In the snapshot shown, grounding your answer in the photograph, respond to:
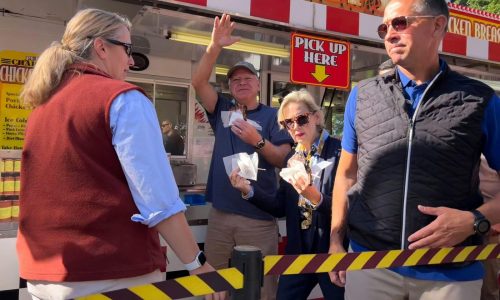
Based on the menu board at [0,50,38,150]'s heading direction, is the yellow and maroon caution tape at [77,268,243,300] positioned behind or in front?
in front

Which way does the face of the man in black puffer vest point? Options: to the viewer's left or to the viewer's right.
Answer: to the viewer's left

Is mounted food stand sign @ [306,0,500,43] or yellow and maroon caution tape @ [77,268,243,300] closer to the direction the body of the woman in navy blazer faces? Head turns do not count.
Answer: the yellow and maroon caution tape

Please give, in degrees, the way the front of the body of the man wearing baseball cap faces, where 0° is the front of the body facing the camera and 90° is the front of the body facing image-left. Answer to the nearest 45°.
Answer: approximately 0°

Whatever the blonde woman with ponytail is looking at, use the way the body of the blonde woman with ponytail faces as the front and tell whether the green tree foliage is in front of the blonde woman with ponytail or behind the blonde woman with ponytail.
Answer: in front

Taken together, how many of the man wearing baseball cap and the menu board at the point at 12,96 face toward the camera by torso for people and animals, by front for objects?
2

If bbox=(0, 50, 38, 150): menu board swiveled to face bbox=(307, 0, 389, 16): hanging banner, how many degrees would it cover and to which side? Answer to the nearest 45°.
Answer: approximately 45° to its left

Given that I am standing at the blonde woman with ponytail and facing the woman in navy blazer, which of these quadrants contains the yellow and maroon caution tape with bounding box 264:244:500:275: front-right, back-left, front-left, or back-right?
front-right

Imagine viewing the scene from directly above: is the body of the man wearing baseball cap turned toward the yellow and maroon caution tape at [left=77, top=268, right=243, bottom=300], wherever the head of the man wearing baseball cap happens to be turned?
yes

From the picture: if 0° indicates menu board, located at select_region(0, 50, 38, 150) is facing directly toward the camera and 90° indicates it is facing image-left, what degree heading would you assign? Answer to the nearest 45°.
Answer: approximately 0°

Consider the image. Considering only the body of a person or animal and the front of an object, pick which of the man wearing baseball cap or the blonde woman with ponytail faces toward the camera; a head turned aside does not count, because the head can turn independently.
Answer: the man wearing baseball cap

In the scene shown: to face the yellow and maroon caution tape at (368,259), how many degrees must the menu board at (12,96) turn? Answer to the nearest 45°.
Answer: approximately 45° to its left

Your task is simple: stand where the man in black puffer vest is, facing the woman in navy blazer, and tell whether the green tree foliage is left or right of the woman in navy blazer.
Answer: right
